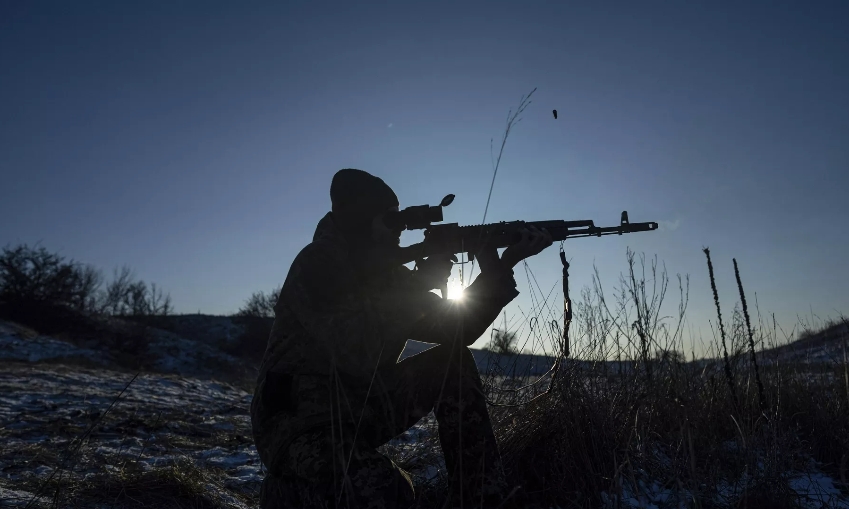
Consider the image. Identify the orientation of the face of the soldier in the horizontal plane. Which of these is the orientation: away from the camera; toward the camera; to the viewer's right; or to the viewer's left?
to the viewer's right

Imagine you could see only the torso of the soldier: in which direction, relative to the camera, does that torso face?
to the viewer's right
